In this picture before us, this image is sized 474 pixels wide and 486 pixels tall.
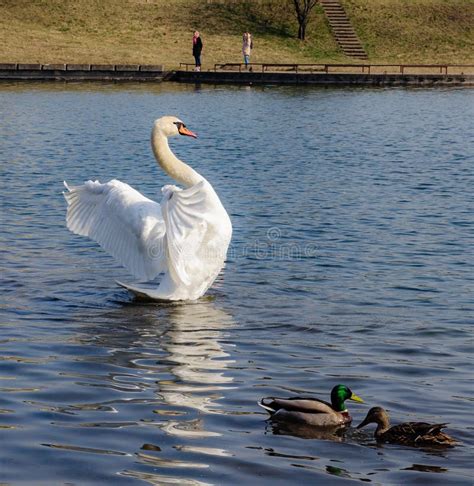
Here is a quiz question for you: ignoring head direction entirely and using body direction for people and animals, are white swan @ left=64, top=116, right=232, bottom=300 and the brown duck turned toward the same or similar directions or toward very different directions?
very different directions

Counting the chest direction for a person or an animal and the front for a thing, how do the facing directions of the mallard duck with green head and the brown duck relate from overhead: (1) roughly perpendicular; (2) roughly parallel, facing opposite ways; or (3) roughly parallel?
roughly parallel, facing opposite ways

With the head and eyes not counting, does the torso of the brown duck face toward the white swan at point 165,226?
no

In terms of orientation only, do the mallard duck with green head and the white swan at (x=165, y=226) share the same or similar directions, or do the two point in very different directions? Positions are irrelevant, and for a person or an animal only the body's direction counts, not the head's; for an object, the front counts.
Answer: same or similar directions

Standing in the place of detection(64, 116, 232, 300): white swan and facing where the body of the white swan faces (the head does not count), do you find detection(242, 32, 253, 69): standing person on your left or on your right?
on your left

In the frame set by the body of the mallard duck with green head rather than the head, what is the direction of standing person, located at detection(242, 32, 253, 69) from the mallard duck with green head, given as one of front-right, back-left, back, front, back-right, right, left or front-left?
left

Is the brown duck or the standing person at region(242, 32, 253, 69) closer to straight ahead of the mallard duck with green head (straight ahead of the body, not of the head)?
the brown duck

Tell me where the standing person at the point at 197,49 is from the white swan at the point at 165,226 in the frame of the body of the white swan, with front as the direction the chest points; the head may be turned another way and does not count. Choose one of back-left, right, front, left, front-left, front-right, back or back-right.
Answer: left

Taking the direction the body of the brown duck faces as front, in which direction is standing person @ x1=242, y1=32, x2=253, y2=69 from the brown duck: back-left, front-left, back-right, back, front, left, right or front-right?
right

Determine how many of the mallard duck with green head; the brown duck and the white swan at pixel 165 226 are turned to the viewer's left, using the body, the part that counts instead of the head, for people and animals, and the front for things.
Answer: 1

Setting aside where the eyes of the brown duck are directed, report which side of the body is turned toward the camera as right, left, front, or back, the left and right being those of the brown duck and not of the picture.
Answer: left

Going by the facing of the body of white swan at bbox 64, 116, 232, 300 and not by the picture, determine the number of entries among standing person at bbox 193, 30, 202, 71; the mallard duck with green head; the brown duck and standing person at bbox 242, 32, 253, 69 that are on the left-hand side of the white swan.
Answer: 2

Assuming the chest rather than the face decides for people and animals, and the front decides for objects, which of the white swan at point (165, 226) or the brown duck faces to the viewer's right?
the white swan

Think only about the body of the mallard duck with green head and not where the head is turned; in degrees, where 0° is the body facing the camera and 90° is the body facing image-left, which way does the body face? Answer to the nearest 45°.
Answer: approximately 270°

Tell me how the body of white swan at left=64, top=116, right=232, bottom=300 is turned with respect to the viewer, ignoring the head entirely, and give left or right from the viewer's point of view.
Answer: facing to the right of the viewer
